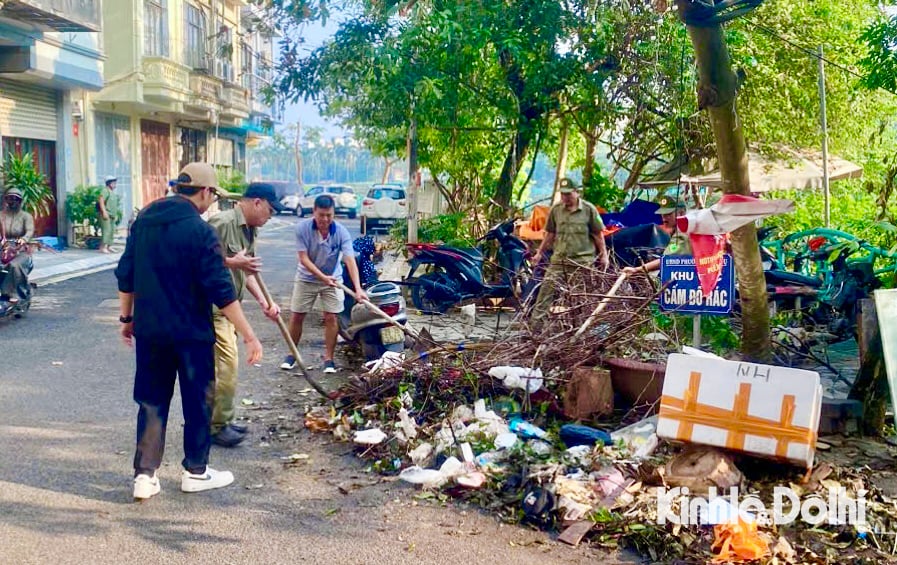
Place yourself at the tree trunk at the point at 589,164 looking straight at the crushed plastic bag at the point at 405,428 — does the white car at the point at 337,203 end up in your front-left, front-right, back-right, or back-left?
back-right

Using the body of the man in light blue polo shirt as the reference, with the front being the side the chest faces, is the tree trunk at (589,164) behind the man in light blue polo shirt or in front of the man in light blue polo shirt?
behind

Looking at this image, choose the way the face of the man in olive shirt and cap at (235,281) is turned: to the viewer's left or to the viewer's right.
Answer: to the viewer's right

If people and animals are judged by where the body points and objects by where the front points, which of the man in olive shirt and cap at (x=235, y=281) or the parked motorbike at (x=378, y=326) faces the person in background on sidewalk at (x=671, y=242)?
the man in olive shirt and cap

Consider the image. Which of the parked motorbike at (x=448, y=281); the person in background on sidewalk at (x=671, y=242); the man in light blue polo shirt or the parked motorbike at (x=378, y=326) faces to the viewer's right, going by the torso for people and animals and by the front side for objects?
the parked motorbike at (x=448, y=281)

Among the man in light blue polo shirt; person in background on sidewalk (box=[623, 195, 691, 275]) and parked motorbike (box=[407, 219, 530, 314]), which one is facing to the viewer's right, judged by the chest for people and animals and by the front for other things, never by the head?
the parked motorbike

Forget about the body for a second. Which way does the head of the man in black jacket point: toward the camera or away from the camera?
away from the camera

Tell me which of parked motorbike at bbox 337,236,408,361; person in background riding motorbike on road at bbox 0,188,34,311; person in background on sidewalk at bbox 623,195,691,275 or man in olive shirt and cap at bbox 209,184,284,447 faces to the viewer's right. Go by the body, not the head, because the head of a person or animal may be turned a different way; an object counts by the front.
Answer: the man in olive shirt and cap

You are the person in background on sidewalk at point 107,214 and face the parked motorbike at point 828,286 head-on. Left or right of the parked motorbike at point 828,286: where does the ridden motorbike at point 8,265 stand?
right

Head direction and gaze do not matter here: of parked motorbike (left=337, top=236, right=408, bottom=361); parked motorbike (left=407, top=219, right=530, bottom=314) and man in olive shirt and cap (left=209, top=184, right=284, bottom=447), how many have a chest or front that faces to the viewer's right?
2

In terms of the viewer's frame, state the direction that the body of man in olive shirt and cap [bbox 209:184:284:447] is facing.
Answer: to the viewer's right

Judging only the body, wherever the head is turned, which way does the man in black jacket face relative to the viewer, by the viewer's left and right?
facing away from the viewer and to the right of the viewer

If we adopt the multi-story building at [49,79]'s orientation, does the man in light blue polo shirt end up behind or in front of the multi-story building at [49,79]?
in front
